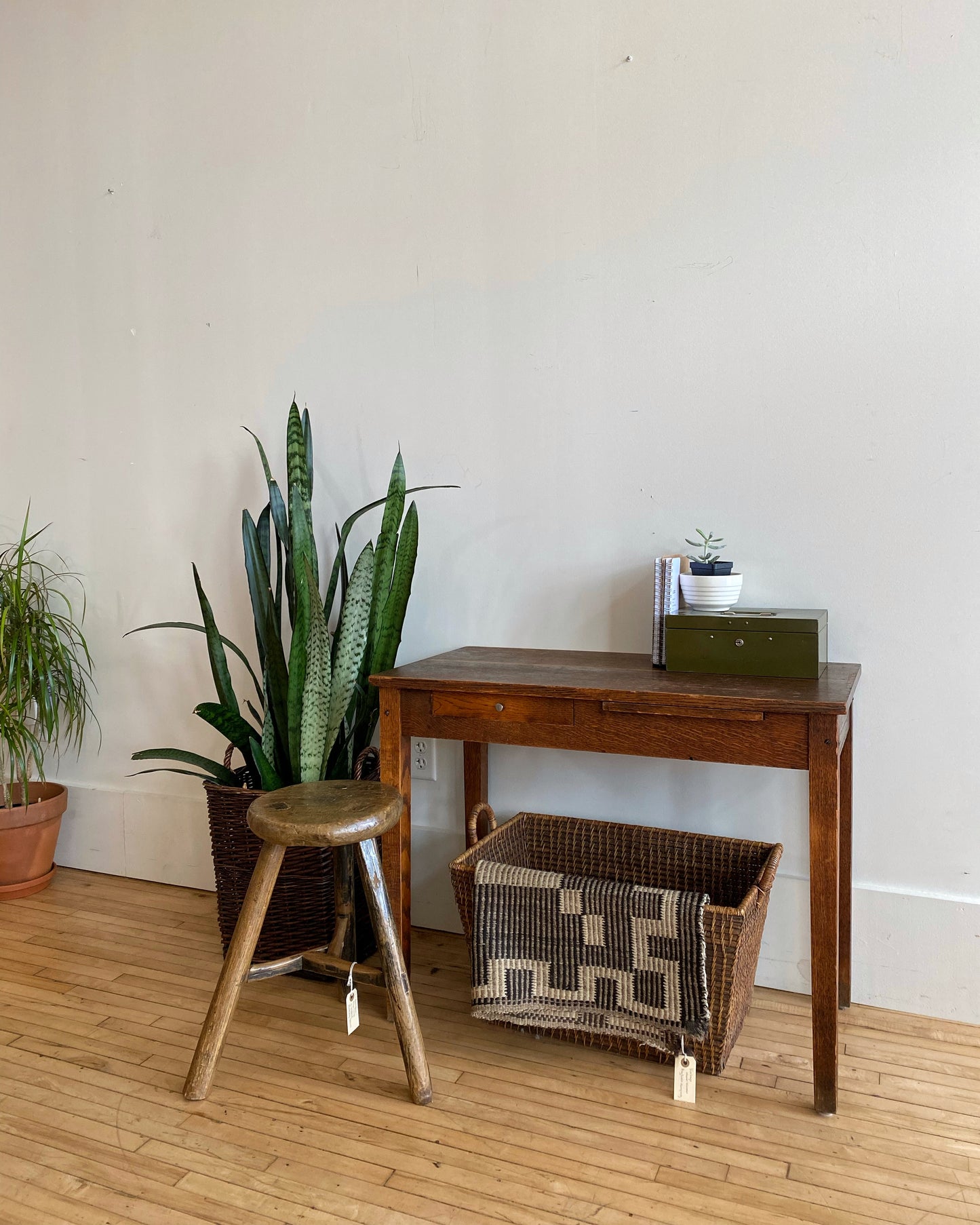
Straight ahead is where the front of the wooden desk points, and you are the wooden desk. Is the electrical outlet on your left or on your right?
on your right

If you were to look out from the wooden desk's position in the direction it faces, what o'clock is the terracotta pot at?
The terracotta pot is roughly at 2 o'clock from the wooden desk.

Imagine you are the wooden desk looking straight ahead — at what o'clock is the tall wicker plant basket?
The tall wicker plant basket is roughly at 2 o'clock from the wooden desk.

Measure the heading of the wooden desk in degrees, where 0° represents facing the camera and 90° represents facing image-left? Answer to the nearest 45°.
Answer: approximately 45°

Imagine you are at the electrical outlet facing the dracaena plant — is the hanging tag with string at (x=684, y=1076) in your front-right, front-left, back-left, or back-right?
back-left

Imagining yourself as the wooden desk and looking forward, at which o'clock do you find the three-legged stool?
The three-legged stool is roughly at 1 o'clock from the wooden desk.

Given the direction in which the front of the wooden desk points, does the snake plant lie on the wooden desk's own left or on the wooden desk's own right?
on the wooden desk's own right
